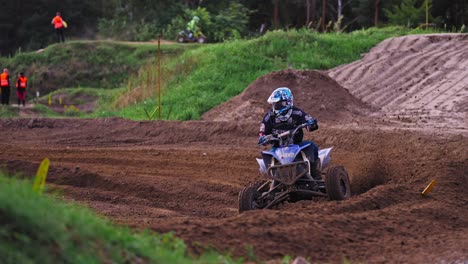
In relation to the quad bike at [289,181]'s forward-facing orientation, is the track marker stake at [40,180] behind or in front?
in front

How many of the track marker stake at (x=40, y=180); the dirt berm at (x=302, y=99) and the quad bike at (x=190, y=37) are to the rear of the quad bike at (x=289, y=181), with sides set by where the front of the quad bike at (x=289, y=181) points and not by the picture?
2

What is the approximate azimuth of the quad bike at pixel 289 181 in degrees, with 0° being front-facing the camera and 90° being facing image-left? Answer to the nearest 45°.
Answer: approximately 0°

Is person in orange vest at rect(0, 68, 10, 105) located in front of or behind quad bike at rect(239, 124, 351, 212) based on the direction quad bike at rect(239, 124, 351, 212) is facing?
behind

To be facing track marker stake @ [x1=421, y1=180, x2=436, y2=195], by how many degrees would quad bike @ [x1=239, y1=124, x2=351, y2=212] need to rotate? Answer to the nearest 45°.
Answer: approximately 90° to its left

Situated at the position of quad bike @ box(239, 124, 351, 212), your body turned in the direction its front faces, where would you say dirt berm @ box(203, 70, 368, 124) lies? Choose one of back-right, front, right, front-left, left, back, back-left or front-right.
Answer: back

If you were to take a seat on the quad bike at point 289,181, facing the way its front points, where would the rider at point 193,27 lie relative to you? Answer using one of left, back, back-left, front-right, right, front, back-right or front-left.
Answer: back

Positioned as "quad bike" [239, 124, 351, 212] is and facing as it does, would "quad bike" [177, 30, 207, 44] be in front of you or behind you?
behind

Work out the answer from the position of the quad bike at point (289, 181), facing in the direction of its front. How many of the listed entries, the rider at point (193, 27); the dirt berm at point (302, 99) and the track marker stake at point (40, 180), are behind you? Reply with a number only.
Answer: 2

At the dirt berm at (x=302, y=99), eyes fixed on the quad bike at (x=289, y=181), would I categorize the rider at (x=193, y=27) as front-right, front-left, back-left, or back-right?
back-right

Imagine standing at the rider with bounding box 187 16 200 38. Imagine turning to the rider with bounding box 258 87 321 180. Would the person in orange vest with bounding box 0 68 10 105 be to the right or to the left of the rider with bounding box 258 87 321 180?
right
